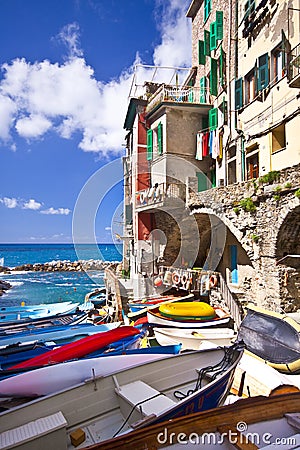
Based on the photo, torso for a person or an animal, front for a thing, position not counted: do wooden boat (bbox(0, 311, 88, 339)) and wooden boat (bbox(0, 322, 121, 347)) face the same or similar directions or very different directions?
same or similar directions

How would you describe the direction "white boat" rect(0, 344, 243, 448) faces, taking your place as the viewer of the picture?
facing away from the viewer and to the right of the viewer

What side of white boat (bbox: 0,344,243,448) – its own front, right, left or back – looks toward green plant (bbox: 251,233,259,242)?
front

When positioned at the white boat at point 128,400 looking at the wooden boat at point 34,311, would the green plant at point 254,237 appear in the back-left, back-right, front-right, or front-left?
front-right
